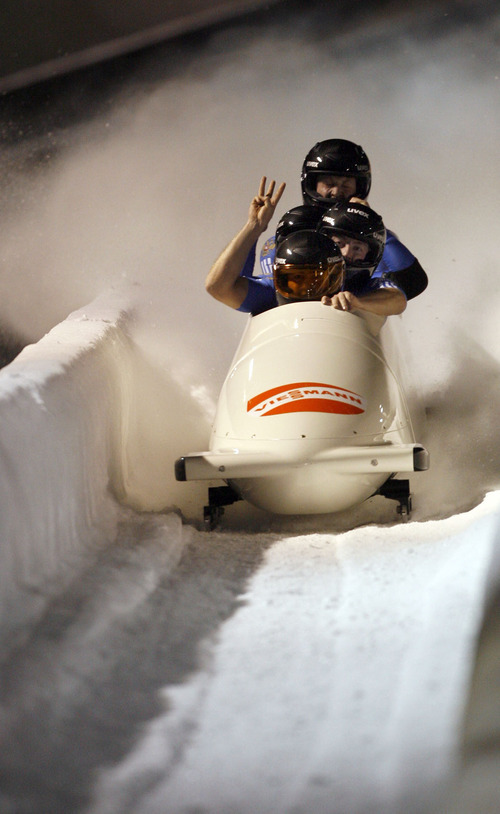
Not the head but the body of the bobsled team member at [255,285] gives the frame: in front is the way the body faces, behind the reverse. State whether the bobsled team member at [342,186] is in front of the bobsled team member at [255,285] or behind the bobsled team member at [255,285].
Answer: behind

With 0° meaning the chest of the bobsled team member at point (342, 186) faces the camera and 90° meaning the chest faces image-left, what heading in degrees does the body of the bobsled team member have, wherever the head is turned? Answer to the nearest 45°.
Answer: approximately 0°

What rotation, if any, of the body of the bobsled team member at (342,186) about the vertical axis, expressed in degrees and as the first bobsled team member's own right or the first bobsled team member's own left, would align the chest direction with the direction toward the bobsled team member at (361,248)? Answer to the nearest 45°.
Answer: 0° — they already face them

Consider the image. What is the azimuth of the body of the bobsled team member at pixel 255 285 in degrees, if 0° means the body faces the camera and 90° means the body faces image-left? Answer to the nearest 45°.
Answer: approximately 0°

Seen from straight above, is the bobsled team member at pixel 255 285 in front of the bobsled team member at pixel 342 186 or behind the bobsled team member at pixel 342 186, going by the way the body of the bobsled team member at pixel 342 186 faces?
in front
